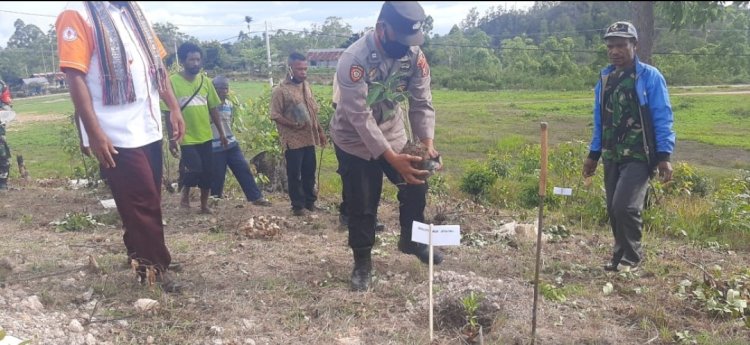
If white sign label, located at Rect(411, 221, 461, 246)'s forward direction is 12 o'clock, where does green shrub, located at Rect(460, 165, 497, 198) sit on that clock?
The green shrub is roughly at 6 o'clock from the white sign label.

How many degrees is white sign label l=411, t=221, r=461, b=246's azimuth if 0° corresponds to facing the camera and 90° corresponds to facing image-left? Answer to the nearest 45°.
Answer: approximately 0°

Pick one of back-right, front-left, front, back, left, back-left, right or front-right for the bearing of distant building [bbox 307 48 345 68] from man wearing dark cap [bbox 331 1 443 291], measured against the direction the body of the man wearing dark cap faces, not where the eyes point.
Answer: back-left

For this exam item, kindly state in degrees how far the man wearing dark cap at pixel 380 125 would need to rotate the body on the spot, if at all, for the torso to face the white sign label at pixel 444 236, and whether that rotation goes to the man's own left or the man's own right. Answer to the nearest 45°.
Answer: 0° — they already face it

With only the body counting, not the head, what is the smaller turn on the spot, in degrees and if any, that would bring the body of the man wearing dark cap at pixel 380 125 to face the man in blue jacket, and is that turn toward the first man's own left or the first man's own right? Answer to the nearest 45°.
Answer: approximately 45° to the first man's own left

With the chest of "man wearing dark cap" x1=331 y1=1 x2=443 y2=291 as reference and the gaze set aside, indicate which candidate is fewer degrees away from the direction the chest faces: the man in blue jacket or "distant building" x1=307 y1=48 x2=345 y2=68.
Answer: the man in blue jacket

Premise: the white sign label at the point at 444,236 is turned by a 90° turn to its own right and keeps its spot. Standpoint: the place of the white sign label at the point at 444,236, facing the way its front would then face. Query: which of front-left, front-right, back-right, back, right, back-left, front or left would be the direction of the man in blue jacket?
back-right

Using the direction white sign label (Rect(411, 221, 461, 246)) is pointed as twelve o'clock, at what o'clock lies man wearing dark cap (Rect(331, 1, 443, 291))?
The man wearing dark cap is roughly at 5 o'clock from the white sign label.

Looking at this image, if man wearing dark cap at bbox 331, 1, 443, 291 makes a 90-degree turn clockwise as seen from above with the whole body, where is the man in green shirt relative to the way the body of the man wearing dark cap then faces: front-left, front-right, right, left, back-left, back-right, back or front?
right

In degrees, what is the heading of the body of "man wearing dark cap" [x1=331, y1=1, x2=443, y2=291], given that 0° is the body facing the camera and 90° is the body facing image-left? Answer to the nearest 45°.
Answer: approximately 315°
